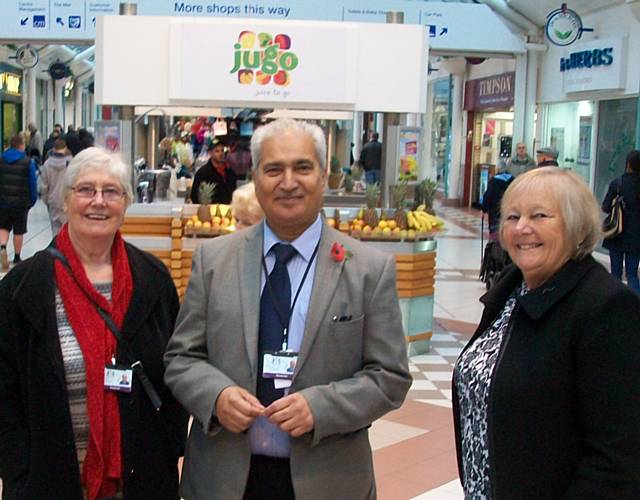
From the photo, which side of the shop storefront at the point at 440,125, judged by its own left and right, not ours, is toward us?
left

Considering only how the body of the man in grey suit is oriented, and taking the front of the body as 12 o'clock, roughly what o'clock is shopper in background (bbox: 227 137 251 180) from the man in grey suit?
The shopper in background is roughly at 6 o'clock from the man in grey suit.

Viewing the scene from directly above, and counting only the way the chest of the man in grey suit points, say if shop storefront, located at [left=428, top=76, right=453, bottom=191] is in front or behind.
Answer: behind
